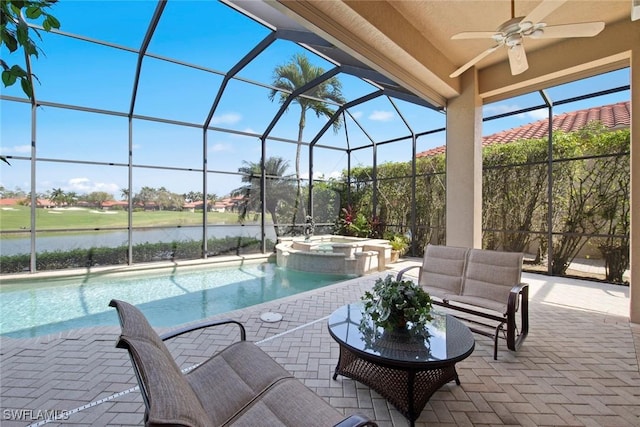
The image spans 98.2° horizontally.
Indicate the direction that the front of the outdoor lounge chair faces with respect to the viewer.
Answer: facing away from the viewer and to the right of the viewer

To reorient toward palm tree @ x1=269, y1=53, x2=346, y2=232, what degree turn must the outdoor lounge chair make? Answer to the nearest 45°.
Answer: approximately 45° to its left

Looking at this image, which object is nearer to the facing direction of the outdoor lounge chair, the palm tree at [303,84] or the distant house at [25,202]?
the palm tree

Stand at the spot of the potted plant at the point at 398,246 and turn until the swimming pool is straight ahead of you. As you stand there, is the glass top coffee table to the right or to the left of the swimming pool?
left

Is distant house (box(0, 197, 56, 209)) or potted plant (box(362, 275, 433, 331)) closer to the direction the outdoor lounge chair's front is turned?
the potted plant

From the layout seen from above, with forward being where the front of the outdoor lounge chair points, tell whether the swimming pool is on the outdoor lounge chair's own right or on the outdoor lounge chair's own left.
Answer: on the outdoor lounge chair's own left
